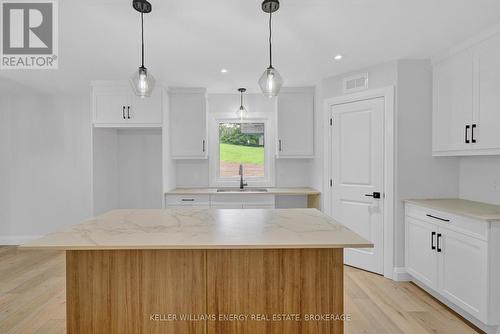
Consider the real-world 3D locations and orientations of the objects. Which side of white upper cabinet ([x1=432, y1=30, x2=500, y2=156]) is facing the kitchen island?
front

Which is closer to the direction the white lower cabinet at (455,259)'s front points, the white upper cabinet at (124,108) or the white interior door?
the white upper cabinet

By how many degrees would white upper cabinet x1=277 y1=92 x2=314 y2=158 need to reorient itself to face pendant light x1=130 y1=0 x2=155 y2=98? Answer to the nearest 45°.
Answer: approximately 45° to its right

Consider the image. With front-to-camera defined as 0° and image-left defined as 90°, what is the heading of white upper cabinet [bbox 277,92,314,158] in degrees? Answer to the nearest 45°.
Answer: approximately 0°

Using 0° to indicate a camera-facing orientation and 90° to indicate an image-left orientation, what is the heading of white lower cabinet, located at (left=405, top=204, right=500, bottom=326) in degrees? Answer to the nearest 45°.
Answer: approximately 45°

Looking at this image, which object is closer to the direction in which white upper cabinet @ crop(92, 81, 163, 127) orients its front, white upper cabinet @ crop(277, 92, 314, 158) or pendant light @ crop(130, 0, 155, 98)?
the pendant light

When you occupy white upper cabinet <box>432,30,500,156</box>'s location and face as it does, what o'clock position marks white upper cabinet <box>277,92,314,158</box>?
white upper cabinet <box>277,92,314,158</box> is roughly at 2 o'clock from white upper cabinet <box>432,30,500,156</box>.

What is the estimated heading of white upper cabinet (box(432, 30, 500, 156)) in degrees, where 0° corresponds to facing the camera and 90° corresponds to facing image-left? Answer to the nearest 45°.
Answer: approximately 45°

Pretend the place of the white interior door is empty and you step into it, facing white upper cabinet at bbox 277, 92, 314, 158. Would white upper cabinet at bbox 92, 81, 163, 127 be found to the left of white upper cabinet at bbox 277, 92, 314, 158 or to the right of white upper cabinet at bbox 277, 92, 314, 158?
left

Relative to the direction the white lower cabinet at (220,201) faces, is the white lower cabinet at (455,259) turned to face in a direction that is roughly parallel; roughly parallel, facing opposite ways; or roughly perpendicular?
roughly perpendicular

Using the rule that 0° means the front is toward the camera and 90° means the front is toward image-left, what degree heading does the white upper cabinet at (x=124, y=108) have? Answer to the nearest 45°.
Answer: approximately 0°
